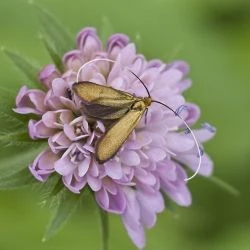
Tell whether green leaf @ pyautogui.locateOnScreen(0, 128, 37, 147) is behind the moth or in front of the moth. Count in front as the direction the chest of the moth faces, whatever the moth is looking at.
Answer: behind

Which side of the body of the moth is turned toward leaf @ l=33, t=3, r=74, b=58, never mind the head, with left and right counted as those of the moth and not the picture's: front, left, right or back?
left

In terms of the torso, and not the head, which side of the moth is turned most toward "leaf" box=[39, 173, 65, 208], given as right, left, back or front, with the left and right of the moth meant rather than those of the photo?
back

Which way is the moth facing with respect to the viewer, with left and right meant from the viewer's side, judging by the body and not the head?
facing to the right of the viewer

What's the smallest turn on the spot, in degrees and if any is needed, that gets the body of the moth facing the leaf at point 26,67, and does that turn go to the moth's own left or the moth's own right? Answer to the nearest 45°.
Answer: approximately 135° to the moth's own left

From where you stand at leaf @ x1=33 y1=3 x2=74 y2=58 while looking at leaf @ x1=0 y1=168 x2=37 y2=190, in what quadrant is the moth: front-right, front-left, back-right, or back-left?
front-left

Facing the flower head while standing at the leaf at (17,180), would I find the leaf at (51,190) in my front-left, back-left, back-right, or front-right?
front-right
